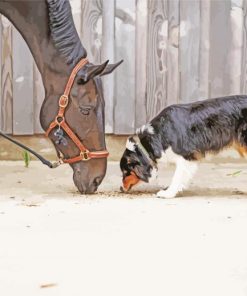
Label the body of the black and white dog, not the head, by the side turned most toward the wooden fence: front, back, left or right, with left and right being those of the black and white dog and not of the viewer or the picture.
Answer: right

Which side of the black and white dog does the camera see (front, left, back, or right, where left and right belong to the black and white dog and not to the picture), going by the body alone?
left
